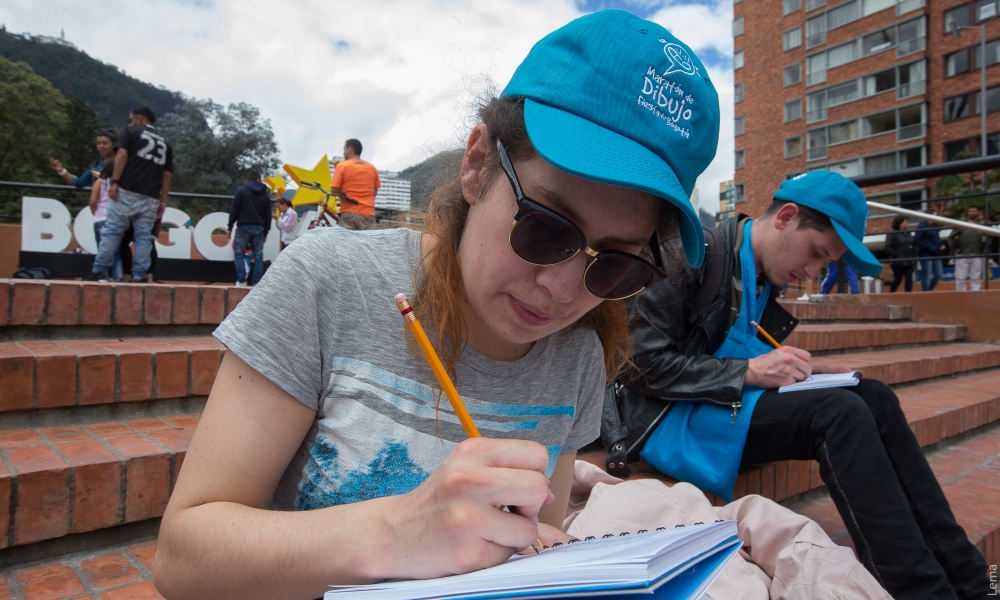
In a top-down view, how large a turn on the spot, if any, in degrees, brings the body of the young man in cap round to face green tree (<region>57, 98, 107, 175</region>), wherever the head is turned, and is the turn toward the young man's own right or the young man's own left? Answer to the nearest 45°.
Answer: approximately 135° to the young man's own left

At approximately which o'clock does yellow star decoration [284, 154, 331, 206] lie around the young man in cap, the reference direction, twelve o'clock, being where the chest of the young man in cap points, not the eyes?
The yellow star decoration is roughly at 7 o'clock from the young man in cap.

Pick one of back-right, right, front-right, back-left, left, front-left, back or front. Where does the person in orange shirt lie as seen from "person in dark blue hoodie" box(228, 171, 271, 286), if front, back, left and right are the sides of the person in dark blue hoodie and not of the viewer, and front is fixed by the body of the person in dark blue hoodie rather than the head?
back-right

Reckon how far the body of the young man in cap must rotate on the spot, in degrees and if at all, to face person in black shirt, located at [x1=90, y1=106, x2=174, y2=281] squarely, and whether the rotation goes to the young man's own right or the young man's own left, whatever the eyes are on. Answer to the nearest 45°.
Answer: approximately 180°

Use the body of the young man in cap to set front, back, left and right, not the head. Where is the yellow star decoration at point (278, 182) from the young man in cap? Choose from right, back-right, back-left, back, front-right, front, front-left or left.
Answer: back-left

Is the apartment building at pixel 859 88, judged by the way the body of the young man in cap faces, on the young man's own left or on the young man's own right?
on the young man's own left

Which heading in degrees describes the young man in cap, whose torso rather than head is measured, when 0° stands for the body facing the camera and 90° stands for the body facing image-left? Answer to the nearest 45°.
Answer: approximately 270°

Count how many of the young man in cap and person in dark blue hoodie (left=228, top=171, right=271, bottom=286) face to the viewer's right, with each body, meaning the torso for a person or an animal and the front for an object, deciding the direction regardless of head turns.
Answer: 1

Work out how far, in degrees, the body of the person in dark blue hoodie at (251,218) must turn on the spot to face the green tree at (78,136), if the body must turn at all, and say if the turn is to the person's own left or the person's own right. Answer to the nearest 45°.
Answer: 0° — they already face it

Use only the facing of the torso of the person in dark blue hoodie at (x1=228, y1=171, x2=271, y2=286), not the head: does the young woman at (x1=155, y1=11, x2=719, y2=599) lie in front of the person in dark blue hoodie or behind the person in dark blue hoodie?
behind

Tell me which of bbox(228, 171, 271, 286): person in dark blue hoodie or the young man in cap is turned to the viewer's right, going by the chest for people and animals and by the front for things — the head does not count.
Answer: the young man in cap

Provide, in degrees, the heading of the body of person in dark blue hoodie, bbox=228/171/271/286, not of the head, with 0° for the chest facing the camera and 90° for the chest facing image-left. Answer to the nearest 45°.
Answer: approximately 180°

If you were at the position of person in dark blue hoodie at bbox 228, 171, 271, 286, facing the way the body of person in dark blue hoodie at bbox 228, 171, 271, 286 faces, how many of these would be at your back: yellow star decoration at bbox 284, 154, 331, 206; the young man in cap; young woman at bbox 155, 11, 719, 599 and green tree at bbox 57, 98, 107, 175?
2

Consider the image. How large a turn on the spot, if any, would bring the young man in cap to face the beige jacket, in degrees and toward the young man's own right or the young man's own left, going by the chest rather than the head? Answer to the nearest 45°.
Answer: approximately 90° to the young man's own right

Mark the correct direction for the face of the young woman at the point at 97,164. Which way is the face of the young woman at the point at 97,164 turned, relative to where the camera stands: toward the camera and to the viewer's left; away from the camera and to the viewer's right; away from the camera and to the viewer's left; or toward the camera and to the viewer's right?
toward the camera and to the viewer's left

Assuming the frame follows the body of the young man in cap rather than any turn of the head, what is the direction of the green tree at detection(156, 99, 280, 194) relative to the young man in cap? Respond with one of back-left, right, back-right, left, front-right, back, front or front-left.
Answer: back-left
